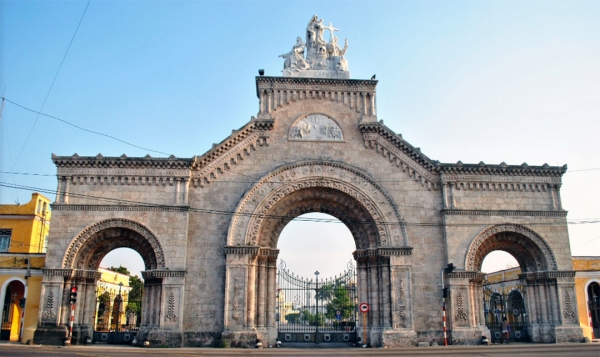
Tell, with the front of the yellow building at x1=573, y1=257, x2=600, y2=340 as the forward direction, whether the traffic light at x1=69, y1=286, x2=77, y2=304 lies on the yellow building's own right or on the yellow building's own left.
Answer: on the yellow building's own right

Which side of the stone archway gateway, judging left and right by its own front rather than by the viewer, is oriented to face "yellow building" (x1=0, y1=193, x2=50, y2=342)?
right

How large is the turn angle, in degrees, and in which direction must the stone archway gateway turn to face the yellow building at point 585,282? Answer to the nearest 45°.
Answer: approximately 90° to its left

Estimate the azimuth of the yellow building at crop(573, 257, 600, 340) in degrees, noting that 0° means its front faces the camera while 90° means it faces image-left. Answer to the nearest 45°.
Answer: approximately 0°

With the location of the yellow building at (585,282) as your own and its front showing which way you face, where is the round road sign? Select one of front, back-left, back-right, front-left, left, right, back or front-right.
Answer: front-right

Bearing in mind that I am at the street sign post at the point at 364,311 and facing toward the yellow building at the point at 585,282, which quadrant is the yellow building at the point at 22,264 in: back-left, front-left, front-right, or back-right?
back-left

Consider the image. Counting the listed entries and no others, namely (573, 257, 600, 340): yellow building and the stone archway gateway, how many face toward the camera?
2

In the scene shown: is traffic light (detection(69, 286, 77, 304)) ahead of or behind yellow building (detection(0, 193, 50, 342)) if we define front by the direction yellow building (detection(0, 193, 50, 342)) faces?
ahead
